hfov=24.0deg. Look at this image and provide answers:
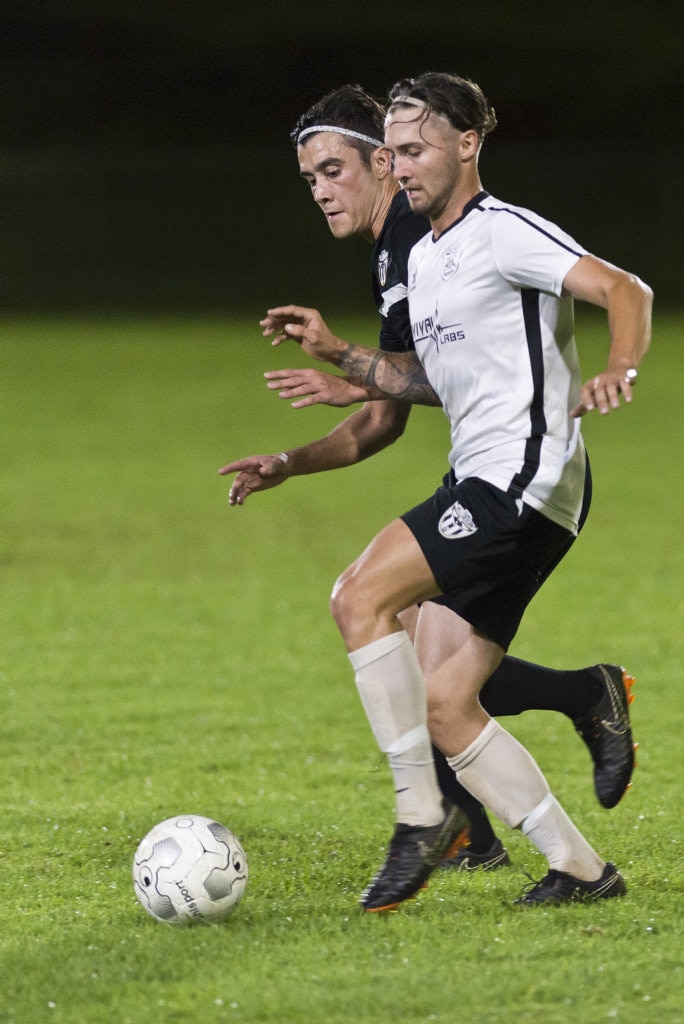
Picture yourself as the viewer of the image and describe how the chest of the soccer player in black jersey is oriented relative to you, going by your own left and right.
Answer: facing the viewer and to the left of the viewer

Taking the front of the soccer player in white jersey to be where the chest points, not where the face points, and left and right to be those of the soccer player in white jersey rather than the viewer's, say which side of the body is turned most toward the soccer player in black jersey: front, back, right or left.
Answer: right

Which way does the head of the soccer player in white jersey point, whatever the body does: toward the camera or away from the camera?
toward the camera

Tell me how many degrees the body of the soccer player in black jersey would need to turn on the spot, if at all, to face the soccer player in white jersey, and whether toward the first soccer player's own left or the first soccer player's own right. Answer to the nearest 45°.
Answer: approximately 90° to the first soccer player's own left

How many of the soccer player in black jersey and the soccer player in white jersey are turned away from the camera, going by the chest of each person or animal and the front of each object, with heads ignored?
0

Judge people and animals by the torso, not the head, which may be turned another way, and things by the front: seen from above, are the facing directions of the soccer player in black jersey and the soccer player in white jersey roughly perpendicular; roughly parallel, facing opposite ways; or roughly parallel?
roughly parallel
